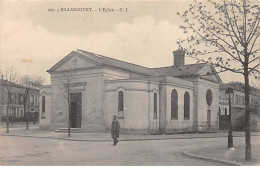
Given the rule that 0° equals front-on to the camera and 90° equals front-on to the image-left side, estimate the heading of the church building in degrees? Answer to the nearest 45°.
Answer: approximately 45°
